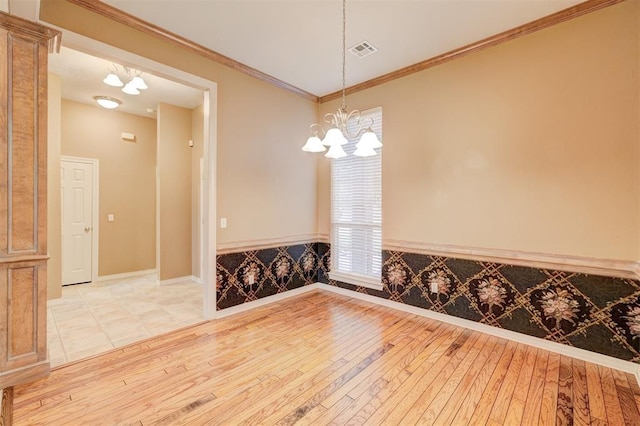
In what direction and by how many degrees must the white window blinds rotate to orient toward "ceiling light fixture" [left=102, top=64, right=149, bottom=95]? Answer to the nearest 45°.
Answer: approximately 45° to its right

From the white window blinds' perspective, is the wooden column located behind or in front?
in front

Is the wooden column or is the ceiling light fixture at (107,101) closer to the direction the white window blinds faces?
the wooden column

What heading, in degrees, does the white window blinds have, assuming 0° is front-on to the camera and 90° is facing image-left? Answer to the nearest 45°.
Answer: approximately 45°

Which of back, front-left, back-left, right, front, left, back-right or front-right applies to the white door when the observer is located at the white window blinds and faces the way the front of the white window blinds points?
front-right

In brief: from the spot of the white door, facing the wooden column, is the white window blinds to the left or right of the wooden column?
left

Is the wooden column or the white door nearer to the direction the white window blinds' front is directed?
the wooden column

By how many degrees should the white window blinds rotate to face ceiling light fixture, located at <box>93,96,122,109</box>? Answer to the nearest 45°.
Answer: approximately 45° to its right
